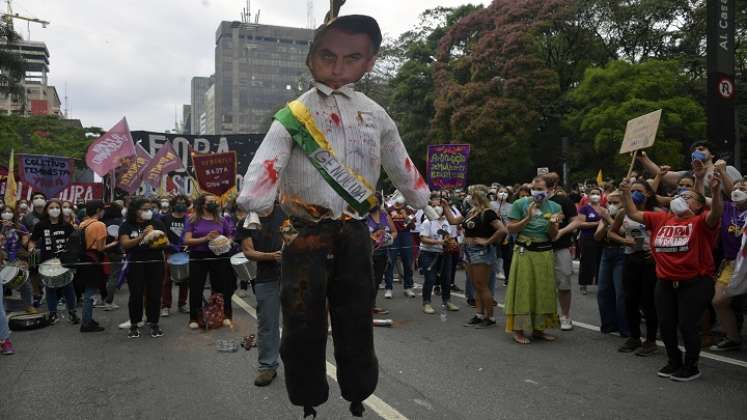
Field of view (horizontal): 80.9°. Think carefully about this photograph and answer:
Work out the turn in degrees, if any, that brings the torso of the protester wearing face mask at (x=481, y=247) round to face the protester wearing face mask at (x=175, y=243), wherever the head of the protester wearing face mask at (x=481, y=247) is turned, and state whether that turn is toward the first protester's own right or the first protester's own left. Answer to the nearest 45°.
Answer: approximately 45° to the first protester's own right

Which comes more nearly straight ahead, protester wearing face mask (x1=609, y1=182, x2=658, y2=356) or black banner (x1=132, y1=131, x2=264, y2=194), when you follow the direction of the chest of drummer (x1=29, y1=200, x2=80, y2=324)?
the protester wearing face mask

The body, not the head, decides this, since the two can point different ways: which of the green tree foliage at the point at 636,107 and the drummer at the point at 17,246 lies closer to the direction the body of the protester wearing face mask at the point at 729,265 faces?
the drummer

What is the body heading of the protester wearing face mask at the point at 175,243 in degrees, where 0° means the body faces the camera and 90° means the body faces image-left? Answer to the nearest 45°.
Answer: approximately 0°

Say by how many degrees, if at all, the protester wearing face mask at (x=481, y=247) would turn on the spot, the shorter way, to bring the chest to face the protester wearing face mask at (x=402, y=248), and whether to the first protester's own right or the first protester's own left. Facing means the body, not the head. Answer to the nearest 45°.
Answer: approximately 90° to the first protester's own right

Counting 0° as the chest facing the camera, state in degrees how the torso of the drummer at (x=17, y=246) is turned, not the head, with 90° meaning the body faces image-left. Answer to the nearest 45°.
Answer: approximately 0°

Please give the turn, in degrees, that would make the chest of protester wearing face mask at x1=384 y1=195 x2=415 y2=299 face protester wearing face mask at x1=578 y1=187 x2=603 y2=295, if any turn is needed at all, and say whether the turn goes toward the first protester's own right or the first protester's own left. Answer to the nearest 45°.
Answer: approximately 90° to the first protester's own left

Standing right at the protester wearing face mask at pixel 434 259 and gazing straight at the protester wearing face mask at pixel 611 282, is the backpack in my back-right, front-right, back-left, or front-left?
back-right
